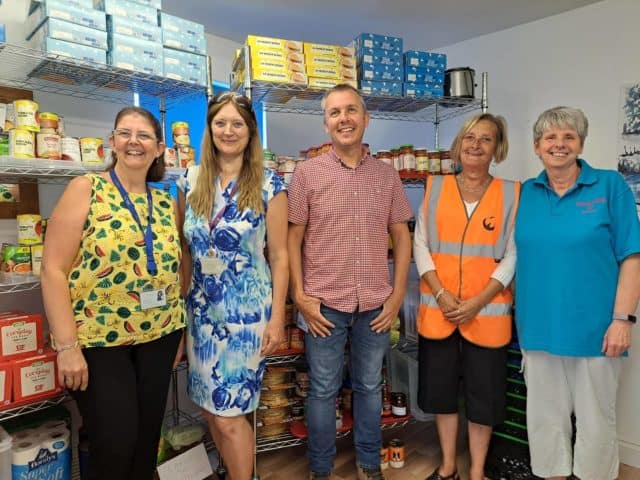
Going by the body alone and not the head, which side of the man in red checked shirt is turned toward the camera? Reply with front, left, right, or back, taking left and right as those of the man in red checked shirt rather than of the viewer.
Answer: front

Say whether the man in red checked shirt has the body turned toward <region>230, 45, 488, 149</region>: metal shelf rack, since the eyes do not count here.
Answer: no

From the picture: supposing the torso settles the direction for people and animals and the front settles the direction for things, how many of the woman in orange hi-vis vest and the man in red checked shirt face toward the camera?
2

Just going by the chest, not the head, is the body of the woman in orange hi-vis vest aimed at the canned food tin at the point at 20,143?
no

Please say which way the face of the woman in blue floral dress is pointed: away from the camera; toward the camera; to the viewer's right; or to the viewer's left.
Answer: toward the camera

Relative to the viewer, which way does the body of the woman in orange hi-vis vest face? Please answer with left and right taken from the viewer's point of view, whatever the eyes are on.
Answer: facing the viewer

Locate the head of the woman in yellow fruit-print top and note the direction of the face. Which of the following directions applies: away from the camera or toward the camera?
toward the camera

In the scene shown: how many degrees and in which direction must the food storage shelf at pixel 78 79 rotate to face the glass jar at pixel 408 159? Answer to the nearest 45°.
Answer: approximately 45° to its left

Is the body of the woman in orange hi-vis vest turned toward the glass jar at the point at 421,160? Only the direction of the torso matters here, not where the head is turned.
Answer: no

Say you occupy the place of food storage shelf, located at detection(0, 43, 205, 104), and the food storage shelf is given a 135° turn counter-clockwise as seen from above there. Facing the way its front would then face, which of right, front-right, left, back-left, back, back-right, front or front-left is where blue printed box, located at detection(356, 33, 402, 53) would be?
right

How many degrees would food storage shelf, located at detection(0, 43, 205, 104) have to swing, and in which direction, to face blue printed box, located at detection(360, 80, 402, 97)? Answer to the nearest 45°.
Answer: approximately 45° to its left

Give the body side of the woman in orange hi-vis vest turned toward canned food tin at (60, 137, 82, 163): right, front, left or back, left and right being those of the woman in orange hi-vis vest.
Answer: right

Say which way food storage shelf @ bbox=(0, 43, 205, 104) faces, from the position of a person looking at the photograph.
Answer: facing the viewer and to the right of the viewer

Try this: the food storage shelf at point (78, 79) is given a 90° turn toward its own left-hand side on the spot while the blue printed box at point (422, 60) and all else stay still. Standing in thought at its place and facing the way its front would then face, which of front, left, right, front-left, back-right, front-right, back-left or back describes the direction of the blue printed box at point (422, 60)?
front-right

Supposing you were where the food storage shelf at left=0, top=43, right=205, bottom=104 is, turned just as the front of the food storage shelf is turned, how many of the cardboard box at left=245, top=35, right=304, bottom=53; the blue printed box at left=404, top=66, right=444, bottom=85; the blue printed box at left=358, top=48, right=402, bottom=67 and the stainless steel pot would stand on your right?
0

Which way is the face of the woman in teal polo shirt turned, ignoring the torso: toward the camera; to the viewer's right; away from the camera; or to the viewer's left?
toward the camera
